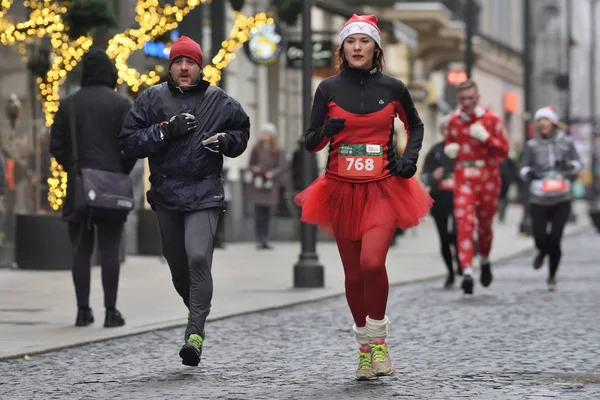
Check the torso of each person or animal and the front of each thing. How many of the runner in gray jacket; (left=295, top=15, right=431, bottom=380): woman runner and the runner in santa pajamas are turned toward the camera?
3

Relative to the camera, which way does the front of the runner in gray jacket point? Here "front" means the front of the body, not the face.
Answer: toward the camera

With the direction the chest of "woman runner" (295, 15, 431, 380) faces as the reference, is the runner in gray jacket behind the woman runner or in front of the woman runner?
behind

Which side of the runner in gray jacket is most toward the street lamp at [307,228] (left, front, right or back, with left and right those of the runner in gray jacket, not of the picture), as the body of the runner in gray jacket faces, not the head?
right

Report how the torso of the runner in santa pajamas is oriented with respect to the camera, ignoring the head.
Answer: toward the camera

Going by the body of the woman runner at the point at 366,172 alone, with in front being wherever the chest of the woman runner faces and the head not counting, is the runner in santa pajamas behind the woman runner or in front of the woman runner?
behind

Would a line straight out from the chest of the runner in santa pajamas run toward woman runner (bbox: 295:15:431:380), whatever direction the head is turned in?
yes

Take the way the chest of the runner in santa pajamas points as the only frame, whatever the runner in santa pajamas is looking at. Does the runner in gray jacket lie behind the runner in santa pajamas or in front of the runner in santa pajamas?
behind

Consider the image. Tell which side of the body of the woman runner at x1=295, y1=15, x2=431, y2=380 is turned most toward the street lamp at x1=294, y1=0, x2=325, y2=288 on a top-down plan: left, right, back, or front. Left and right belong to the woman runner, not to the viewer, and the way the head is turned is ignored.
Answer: back
